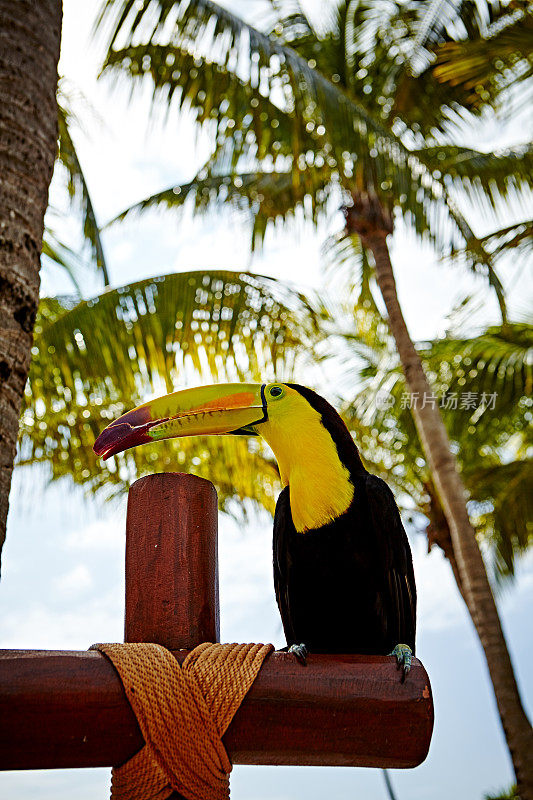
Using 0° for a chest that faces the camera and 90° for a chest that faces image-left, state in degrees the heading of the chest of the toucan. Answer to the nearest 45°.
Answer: approximately 45°

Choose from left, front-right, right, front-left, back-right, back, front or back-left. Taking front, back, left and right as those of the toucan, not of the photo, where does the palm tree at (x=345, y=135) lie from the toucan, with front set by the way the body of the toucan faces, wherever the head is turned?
back-right

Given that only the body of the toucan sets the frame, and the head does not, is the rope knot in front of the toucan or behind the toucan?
in front
